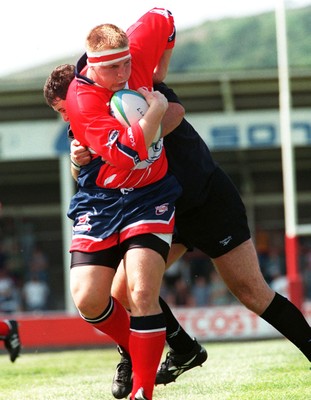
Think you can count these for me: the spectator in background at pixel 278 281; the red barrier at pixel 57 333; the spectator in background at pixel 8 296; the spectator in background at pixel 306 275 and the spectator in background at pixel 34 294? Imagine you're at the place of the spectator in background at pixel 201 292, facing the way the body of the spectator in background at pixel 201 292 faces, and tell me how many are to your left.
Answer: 2

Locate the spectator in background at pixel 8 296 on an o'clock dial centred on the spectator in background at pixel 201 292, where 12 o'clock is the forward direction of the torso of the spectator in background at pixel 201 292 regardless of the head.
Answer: the spectator in background at pixel 8 296 is roughly at 3 o'clock from the spectator in background at pixel 201 292.

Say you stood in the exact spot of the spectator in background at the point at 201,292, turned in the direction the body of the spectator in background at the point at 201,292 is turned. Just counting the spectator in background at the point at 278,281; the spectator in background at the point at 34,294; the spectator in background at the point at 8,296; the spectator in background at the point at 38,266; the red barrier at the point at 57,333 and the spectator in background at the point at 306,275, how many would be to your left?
2

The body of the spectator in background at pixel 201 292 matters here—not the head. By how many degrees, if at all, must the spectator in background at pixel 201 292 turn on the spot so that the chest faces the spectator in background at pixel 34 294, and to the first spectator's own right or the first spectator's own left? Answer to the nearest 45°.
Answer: approximately 90° to the first spectator's own right

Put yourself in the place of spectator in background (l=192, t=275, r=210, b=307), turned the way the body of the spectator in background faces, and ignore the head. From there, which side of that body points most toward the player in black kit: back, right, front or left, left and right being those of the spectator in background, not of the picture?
front

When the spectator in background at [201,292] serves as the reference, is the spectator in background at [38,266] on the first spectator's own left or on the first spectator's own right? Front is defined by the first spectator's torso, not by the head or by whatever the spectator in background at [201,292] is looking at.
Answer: on the first spectator's own right

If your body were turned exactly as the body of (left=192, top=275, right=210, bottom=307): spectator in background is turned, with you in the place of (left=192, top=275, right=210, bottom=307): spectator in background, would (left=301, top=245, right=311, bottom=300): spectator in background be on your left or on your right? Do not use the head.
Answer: on your left

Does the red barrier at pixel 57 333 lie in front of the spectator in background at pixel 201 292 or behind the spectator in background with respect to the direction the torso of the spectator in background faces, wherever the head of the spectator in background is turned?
in front

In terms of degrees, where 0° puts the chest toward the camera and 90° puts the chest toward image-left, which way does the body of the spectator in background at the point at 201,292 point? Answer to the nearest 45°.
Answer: approximately 0°

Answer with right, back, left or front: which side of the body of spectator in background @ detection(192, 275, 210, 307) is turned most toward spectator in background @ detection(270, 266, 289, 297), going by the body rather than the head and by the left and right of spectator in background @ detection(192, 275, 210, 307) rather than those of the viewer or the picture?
left

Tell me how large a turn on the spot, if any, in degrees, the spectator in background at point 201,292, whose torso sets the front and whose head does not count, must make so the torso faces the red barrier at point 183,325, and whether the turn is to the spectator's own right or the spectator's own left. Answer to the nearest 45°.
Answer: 0° — they already face it
